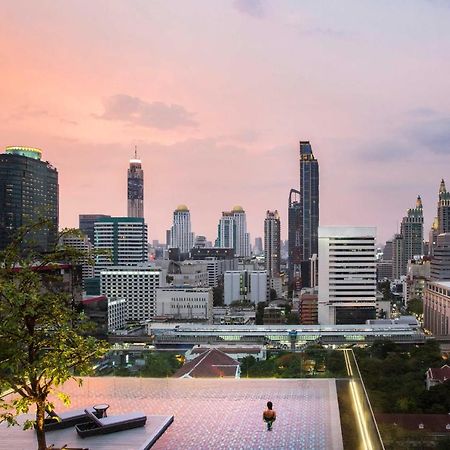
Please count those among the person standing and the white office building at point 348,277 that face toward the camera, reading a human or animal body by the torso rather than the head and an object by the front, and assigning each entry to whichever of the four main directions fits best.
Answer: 1

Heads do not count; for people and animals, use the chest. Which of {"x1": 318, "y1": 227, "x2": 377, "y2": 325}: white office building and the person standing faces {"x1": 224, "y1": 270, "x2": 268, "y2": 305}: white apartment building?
the person standing

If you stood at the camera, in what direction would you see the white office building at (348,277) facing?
facing the viewer

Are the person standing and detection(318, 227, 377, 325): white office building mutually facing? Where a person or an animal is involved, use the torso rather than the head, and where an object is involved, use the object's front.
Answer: yes

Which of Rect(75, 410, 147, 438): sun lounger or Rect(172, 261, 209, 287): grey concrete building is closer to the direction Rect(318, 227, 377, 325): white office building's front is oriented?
the sun lounger

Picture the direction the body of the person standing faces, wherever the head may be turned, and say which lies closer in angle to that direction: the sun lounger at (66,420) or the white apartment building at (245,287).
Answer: the white apartment building

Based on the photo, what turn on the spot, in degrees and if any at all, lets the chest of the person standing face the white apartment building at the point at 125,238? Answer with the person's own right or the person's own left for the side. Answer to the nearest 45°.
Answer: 0° — they already face it

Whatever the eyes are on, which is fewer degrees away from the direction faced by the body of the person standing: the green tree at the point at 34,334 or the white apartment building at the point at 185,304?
the white apartment building

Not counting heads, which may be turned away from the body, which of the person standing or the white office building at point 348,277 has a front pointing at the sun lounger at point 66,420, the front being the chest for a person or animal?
the white office building

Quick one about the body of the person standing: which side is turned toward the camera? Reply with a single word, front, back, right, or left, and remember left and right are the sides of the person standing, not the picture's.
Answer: back

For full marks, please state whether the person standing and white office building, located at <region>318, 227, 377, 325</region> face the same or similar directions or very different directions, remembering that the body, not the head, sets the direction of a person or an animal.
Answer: very different directions

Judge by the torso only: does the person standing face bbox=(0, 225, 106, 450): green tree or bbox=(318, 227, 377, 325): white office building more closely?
the white office building

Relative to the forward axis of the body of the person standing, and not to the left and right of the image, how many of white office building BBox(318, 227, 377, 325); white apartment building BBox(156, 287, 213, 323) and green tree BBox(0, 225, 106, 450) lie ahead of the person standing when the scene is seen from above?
2

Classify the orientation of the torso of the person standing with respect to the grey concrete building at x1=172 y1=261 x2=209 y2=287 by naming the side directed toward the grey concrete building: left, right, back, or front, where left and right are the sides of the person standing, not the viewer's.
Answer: front

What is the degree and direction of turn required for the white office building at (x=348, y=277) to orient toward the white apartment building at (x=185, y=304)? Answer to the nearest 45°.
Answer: approximately 90° to its right

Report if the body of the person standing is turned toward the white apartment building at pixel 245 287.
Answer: yes

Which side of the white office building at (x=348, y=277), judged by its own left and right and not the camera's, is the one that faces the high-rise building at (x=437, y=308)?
left
